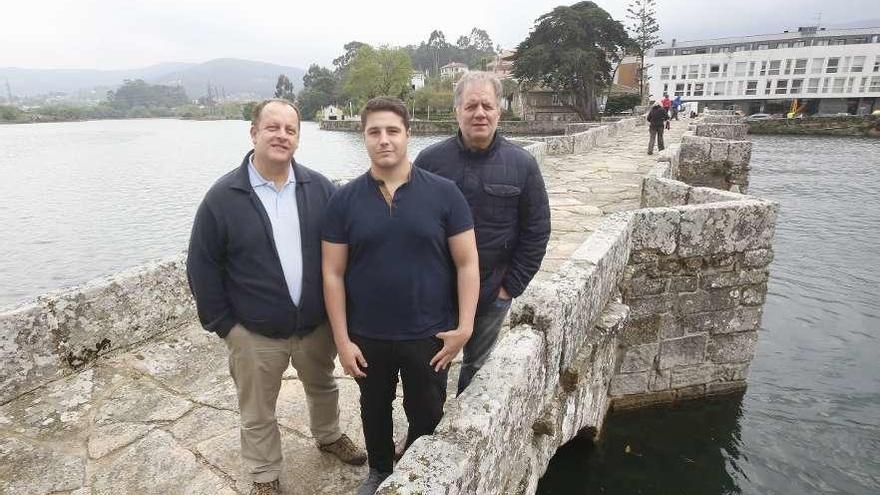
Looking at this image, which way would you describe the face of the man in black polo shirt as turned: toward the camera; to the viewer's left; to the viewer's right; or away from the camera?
toward the camera

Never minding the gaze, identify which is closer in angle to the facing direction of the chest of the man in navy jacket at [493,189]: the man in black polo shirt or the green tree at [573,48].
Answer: the man in black polo shirt

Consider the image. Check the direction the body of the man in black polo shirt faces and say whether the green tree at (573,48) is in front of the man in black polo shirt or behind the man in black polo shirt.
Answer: behind

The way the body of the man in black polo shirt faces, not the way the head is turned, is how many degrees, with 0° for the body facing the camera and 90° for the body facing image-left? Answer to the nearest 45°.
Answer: approximately 0°

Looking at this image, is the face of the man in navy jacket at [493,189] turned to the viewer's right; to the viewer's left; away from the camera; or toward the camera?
toward the camera

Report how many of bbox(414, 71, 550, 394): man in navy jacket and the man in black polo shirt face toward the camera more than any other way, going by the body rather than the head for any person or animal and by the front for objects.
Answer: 2

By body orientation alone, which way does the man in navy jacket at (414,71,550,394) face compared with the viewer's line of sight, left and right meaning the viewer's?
facing the viewer

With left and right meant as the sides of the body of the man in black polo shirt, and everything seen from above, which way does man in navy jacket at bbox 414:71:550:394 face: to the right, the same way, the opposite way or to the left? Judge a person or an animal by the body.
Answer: the same way

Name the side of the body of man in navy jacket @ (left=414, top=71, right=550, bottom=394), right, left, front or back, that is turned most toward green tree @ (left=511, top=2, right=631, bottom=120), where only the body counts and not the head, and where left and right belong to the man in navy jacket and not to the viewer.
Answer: back

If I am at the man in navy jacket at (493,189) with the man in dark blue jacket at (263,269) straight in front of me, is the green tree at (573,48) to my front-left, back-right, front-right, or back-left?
back-right

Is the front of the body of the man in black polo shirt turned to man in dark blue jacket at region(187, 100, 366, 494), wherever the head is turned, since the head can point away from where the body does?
no

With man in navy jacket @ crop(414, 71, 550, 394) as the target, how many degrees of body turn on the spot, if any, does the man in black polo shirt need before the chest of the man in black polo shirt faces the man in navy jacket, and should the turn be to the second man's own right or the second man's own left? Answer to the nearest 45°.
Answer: approximately 135° to the second man's own left
